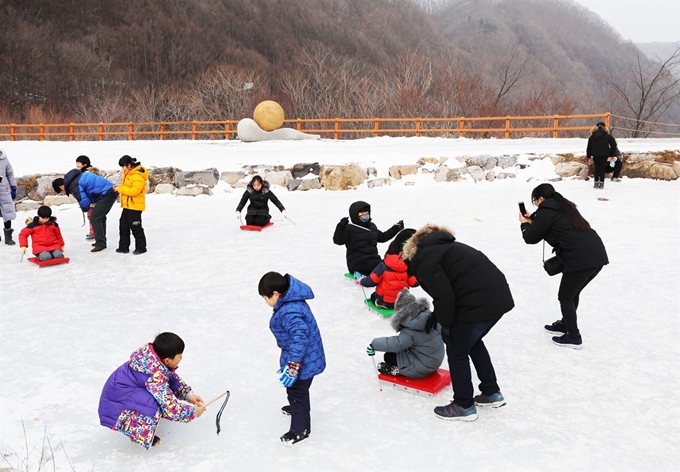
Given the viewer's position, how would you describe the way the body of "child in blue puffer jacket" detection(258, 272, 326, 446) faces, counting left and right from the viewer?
facing to the left of the viewer

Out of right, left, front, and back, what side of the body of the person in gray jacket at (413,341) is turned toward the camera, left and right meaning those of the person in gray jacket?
left

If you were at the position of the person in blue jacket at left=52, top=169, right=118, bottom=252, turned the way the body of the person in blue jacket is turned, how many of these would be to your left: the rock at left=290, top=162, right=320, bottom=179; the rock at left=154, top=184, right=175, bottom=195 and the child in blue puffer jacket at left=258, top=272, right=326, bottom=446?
1

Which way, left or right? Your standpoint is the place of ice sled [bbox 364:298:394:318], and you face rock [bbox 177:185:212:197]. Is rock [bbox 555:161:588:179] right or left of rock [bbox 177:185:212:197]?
right

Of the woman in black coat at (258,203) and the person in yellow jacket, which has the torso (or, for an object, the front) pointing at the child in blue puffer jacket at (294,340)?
the woman in black coat

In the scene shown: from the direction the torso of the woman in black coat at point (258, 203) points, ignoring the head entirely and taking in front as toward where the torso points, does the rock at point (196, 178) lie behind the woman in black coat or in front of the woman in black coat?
behind

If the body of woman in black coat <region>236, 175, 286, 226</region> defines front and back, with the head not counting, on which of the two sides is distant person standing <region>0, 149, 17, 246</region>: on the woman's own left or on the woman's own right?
on the woman's own right

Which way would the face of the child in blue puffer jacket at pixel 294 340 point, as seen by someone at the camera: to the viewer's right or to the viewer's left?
to the viewer's left

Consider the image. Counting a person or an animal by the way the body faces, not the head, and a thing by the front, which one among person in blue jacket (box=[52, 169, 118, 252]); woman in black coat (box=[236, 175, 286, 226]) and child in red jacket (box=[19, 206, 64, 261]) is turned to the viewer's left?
the person in blue jacket

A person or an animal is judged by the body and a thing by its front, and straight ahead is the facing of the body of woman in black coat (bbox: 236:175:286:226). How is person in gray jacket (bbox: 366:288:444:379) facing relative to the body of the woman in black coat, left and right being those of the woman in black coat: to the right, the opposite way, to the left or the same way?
to the right

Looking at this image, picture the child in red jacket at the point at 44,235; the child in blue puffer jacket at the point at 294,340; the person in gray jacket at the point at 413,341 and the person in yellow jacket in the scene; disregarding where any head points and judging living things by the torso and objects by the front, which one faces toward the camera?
the child in red jacket

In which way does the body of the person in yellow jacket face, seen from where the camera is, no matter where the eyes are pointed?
to the viewer's left

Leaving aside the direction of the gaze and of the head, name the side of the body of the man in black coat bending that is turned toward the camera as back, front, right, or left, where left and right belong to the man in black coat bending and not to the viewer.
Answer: left

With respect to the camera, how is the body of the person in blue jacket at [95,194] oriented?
to the viewer's left

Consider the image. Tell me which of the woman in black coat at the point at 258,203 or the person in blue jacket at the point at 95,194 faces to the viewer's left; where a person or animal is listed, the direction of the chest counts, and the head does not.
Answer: the person in blue jacket

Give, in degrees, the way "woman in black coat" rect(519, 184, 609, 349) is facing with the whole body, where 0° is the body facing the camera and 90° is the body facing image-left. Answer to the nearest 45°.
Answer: approximately 90°
